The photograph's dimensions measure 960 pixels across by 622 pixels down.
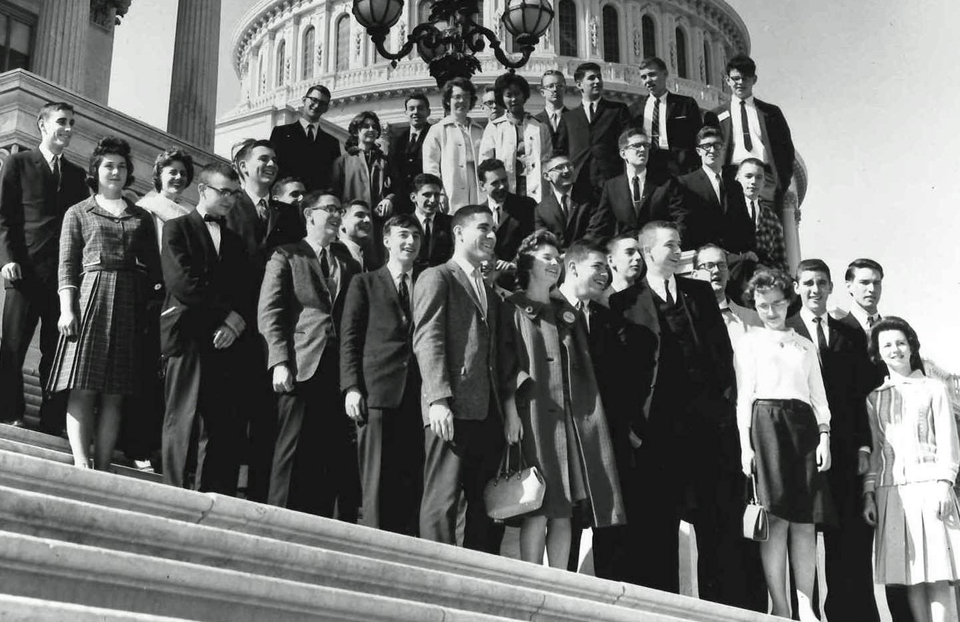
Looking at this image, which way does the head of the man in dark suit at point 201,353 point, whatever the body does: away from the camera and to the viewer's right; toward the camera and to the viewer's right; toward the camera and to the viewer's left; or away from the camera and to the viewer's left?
toward the camera and to the viewer's right

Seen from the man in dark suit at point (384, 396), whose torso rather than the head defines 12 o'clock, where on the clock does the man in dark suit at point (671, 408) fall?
the man in dark suit at point (671, 408) is roughly at 10 o'clock from the man in dark suit at point (384, 396).

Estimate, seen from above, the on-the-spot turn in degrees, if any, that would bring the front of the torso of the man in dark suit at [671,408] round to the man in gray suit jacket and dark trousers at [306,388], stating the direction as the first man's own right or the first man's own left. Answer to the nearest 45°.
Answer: approximately 90° to the first man's own right

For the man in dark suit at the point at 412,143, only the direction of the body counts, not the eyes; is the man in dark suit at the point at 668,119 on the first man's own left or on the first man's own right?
on the first man's own left

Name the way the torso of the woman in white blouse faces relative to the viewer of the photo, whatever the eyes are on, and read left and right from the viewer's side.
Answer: facing the viewer

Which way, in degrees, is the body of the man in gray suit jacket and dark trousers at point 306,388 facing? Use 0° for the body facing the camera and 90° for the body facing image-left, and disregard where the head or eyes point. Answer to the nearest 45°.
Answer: approximately 315°

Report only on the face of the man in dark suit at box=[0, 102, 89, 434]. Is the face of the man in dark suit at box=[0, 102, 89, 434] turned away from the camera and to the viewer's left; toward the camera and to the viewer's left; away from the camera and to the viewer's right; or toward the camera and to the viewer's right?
toward the camera and to the viewer's right

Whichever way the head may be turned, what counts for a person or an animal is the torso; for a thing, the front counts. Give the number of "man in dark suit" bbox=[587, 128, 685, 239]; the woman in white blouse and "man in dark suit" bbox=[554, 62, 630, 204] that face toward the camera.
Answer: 3

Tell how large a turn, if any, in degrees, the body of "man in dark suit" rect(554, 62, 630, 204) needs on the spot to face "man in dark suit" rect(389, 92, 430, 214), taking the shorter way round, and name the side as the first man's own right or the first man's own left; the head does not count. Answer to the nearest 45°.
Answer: approximately 90° to the first man's own right

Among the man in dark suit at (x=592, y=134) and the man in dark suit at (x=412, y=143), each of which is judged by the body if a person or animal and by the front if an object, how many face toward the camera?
2

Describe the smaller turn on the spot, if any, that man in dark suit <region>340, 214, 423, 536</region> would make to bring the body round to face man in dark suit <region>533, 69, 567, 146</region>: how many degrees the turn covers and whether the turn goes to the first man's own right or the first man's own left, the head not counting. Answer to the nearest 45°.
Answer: approximately 135° to the first man's own left

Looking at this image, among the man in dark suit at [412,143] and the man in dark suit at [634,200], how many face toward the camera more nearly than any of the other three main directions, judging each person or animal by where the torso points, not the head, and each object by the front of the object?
2
